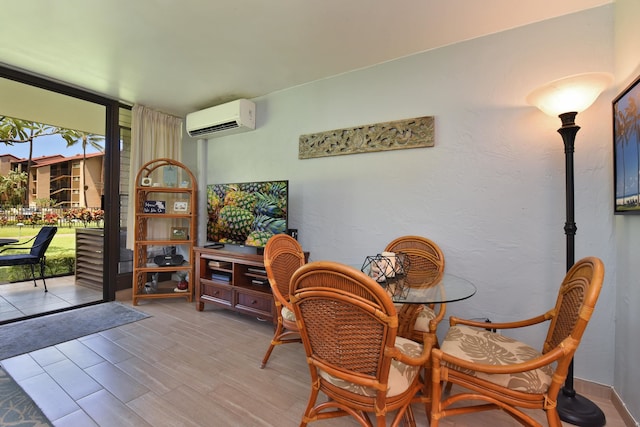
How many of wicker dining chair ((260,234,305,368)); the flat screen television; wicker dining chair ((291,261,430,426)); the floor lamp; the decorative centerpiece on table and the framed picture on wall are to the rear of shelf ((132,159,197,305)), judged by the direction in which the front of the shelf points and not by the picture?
0

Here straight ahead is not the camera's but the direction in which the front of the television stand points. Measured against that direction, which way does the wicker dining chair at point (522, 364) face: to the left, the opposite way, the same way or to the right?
to the right

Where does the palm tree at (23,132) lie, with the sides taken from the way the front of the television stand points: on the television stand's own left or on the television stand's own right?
on the television stand's own right

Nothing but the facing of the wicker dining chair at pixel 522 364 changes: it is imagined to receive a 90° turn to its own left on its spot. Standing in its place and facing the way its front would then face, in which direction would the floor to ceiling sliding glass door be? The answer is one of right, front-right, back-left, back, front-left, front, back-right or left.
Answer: right

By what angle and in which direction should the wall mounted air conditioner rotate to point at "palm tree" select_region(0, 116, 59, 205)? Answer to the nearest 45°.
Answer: approximately 90° to its right

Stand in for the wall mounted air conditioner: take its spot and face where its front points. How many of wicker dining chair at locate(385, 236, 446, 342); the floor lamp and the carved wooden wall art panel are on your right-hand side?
0

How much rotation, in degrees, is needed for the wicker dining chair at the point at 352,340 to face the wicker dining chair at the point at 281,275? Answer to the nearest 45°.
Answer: approximately 90° to its left

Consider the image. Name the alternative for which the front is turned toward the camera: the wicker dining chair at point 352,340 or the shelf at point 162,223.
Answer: the shelf

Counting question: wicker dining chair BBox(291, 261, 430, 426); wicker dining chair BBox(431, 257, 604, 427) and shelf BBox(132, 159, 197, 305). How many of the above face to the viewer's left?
1

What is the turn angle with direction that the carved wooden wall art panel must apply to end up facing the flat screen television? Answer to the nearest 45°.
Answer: approximately 45° to its right

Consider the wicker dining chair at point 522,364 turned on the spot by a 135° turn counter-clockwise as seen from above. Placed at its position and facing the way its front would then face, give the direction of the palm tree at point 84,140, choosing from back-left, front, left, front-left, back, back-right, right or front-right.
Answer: back-right

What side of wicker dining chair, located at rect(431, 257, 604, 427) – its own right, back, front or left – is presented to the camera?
left

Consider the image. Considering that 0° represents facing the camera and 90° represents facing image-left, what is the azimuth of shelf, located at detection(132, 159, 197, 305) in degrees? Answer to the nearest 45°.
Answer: approximately 0°

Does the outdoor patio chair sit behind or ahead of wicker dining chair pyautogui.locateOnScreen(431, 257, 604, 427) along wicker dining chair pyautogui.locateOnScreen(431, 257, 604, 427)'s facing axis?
ahead

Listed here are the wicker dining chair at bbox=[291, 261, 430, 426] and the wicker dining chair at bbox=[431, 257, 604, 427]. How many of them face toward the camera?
0

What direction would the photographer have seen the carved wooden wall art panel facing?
facing the viewer and to the left of the viewer

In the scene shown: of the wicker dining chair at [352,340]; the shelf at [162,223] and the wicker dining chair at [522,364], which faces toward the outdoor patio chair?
the wicker dining chair at [522,364]

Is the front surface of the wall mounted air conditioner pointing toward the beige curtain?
no

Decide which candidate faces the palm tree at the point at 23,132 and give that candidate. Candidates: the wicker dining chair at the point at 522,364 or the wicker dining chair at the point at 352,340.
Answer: the wicker dining chair at the point at 522,364
